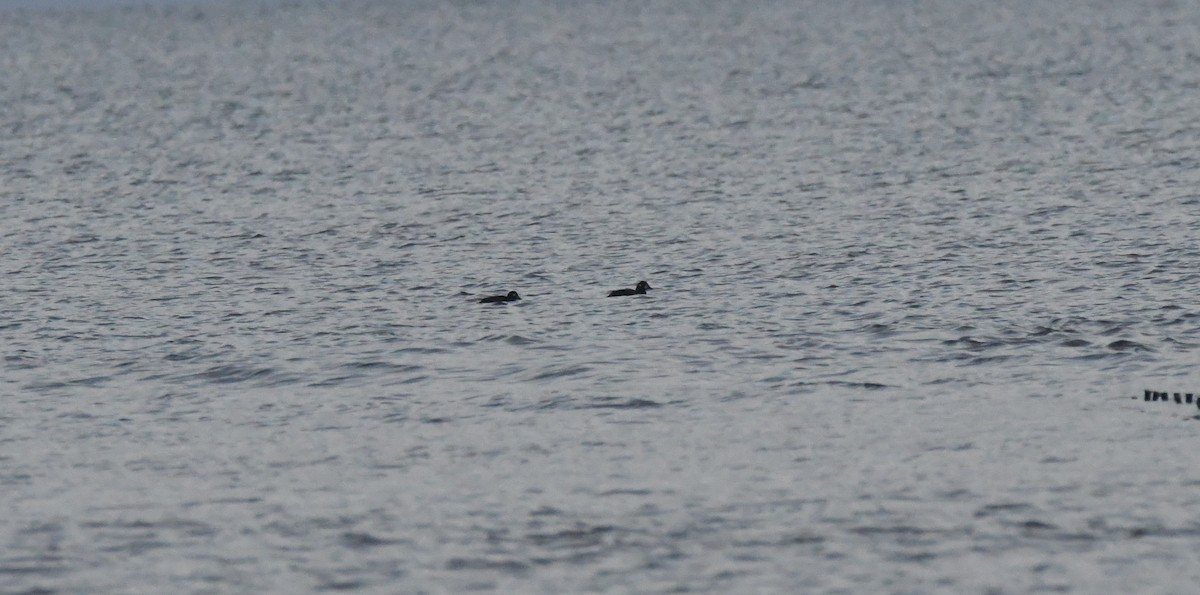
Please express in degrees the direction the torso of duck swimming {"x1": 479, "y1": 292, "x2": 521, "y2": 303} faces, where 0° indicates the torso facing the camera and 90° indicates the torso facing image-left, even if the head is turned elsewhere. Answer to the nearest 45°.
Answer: approximately 270°

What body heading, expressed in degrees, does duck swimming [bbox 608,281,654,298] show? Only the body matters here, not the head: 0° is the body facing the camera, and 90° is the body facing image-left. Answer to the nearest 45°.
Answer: approximately 270°

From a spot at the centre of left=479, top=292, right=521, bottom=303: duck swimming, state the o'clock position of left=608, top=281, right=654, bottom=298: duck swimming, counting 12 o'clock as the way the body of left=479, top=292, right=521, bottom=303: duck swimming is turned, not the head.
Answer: left=608, top=281, right=654, bottom=298: duck swimming is roughly at 12 o'clock from left=479, top=292, right=521, bottom=303: duck swimming.

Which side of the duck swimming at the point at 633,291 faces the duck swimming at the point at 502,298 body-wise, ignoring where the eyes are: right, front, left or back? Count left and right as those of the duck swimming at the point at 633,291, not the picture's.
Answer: back

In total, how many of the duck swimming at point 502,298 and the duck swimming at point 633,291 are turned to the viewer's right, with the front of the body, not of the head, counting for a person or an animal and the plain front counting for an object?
2
